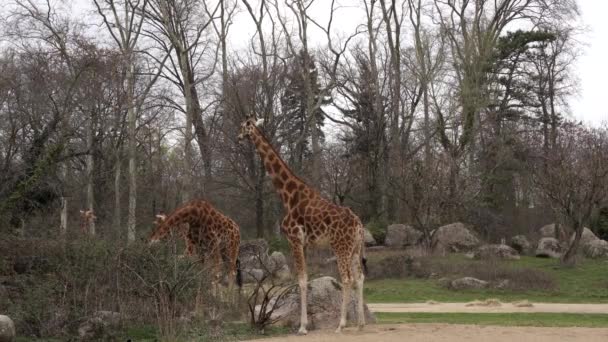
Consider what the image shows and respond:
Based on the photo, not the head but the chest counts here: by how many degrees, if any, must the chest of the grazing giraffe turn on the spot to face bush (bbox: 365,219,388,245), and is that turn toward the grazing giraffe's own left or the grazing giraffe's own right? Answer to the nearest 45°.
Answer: approximately 135° to the grazing giraffe's own right

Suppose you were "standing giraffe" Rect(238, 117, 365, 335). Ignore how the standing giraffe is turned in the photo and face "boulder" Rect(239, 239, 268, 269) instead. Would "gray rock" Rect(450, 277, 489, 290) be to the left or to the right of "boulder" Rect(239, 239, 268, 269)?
right

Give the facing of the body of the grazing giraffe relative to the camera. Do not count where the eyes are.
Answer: to the viewer's left

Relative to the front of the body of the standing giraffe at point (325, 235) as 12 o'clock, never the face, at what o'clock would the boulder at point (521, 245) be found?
The boulder is roughly at 4 o'clock from the standing giraffe.

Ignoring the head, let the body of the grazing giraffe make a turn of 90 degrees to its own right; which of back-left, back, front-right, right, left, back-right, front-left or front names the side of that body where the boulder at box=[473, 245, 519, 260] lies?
front-right

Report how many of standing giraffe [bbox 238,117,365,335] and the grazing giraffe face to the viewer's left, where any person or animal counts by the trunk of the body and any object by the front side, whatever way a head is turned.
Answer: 2

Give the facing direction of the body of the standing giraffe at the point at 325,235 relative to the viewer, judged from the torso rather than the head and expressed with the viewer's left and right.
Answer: facing to the left of the viewer

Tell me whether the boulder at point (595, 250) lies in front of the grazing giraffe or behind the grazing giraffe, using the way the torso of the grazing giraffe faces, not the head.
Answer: behind

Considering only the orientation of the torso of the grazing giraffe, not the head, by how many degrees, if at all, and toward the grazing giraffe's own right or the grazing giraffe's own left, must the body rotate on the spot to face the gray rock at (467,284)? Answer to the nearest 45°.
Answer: approximately 135° to the grazing giraffe's own right

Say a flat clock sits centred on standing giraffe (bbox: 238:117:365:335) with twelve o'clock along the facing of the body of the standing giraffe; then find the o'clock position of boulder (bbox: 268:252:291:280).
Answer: The boulder is roughly at 3 o'clock from the standing giraffe.
